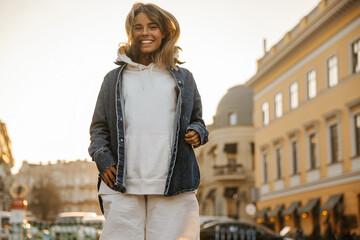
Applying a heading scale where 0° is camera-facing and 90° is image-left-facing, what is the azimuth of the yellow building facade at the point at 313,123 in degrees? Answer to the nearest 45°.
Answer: approximately 45°

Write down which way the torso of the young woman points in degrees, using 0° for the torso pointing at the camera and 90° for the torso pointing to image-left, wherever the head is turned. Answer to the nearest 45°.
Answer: approximately 0°

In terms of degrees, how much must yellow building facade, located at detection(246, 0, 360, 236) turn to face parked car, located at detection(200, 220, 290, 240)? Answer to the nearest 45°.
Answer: approximately 45° to its left

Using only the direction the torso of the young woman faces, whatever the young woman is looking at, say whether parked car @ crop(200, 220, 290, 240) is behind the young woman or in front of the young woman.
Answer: behind

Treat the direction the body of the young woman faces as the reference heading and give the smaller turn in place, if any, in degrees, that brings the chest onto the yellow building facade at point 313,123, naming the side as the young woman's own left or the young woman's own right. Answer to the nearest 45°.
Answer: approximately 180°
